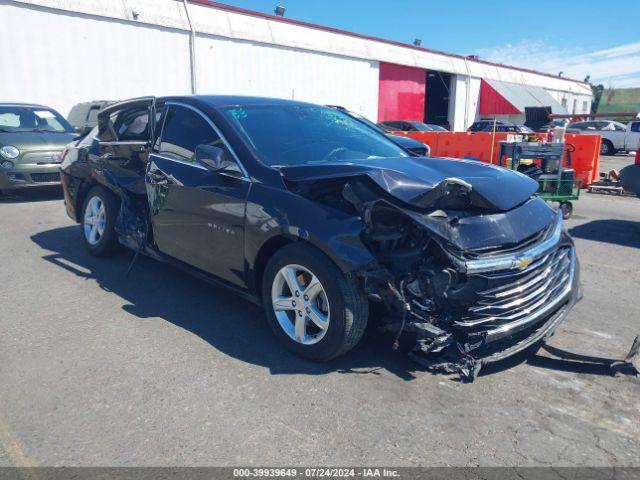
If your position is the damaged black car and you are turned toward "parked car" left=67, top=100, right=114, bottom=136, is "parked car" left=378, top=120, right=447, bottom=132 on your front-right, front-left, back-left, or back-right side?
front-right

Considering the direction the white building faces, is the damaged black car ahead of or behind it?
ahead

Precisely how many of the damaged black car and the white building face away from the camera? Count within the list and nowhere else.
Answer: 0

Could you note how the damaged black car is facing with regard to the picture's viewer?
facing the viewer and to the right of the viewer

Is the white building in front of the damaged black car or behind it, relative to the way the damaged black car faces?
behind

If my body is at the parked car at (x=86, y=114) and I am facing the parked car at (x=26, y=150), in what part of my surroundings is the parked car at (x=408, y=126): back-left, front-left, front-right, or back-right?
back-left

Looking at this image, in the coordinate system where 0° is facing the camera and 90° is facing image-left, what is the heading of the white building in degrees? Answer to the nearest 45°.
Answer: approximately 315°

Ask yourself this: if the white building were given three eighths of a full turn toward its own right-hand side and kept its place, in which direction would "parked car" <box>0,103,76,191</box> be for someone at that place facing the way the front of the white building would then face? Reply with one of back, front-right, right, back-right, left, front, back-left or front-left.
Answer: left

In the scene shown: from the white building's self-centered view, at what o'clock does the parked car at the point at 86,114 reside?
The parked car is roughly at 2 o'clock from the white building.

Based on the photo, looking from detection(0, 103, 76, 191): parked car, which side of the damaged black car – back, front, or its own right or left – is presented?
back

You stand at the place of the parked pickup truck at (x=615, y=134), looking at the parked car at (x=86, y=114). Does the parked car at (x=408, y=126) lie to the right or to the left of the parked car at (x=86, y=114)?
right
